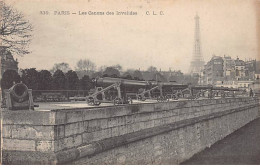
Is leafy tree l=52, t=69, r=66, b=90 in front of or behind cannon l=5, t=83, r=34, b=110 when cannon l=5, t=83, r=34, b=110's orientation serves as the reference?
behind

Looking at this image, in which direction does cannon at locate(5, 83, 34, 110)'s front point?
toward the camera

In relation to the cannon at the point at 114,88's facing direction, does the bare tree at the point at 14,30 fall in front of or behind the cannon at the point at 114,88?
behind

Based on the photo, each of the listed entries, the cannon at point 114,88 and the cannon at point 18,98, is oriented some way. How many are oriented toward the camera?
1

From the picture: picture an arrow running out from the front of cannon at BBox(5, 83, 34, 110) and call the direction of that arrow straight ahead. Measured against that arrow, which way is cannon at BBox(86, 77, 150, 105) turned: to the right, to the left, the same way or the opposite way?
to the left

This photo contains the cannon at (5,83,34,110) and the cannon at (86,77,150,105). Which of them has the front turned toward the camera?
the cannon at (5,83,34,110)

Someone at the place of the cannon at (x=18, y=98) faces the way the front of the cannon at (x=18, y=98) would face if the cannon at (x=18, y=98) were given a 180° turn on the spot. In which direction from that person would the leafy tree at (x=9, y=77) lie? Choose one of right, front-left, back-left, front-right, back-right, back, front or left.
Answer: front

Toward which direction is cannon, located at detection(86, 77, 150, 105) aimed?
to the viewer's right
